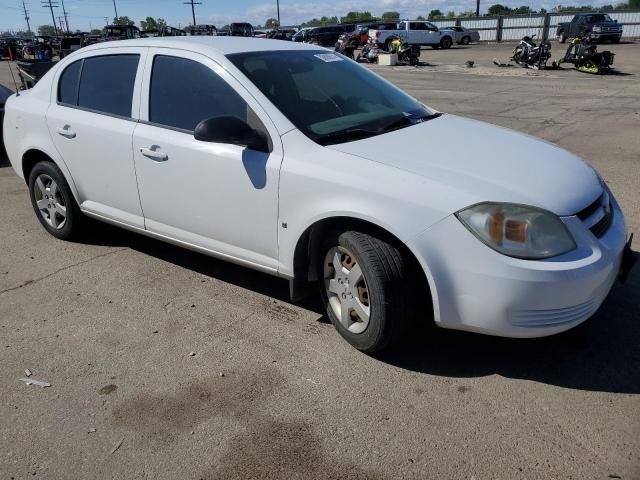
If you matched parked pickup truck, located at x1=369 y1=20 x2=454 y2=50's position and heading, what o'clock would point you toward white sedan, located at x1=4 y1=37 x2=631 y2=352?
The white sedan is roughly at 3 o'clock from the parked pickup truck.

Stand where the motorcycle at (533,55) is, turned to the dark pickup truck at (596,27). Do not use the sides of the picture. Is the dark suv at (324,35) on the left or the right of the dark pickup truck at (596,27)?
left

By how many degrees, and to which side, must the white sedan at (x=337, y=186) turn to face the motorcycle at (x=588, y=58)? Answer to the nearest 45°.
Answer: approximately 90° to its left

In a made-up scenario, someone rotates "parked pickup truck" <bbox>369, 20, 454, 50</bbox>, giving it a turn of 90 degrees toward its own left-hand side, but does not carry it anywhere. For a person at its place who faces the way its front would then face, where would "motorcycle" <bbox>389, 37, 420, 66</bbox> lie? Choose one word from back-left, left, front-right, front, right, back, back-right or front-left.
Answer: back

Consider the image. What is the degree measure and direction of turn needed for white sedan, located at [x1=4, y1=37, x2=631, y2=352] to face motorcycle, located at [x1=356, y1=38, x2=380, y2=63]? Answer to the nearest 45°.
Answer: approximately 135° to its left

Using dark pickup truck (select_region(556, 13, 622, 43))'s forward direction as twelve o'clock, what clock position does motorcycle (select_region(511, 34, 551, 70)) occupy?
The motorcycle is roughly at 2 o'clock from the dark pickup truck.

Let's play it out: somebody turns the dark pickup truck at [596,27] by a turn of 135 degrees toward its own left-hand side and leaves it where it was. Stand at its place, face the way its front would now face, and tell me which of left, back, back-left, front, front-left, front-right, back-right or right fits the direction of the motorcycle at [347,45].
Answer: back-left

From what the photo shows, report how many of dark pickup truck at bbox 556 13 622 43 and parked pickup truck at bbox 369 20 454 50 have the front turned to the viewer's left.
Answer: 0

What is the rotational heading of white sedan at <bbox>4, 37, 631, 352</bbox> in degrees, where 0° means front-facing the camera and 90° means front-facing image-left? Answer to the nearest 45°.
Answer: approximately 315°

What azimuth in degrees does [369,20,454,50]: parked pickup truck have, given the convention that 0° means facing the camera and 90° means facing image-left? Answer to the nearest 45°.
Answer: approximately 270°

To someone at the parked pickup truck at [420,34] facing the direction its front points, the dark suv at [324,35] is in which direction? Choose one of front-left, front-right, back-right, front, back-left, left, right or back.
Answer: back

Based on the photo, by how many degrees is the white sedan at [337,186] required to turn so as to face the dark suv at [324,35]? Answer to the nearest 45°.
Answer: approximately 135° to its left

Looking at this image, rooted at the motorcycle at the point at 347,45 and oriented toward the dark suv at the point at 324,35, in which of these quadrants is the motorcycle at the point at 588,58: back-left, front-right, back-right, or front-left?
back-right
